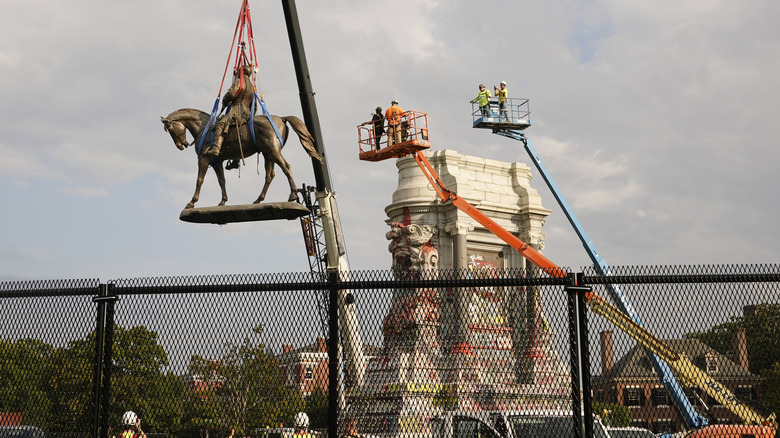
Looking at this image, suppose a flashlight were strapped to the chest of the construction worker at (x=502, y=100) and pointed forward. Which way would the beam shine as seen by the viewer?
to the viewer's left

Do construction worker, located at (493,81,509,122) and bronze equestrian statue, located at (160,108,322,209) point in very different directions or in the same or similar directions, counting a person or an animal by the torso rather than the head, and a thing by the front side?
same or similar directions

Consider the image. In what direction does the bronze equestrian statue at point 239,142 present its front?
to the viewer's left

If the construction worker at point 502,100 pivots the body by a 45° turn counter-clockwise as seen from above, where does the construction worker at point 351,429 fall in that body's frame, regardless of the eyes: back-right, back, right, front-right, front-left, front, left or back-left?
front-left

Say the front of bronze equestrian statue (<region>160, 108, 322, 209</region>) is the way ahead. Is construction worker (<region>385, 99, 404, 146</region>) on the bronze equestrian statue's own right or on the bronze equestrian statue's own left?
on the bronze equestrian statue's own right

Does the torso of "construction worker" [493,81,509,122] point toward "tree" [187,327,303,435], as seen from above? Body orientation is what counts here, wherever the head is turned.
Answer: no

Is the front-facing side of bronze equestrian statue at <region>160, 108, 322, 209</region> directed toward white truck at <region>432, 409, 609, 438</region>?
no

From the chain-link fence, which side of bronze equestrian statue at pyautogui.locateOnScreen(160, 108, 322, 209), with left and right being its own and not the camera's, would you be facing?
left

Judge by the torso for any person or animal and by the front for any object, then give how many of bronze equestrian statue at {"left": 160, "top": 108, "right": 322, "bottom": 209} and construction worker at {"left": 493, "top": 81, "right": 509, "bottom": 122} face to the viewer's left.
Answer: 2
